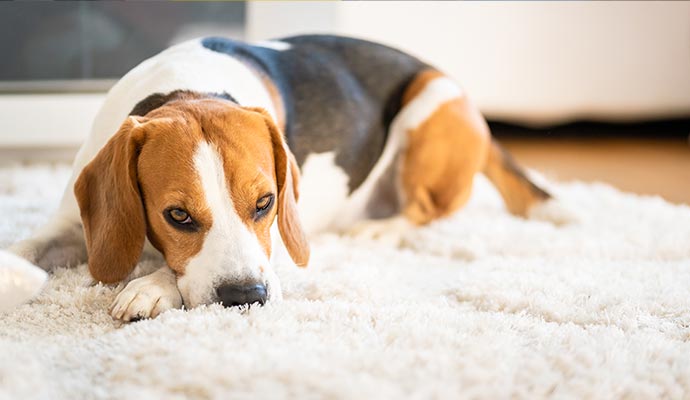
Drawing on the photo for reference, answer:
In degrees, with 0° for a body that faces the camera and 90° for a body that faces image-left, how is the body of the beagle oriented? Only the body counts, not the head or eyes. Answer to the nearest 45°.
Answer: approximately 45°
